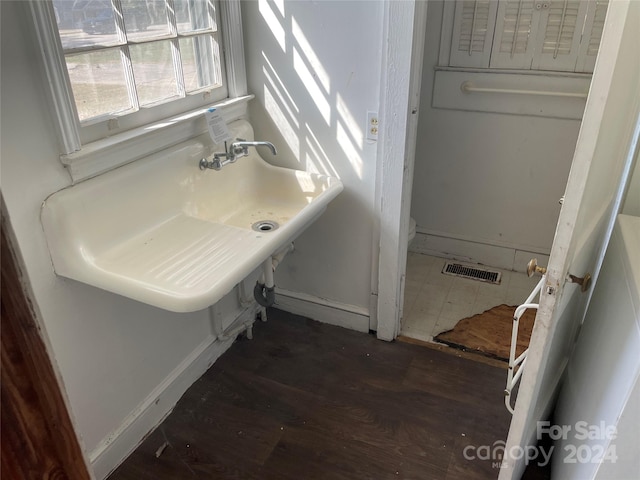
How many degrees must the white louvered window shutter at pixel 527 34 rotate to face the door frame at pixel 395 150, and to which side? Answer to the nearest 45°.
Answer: approximately 45° to its right

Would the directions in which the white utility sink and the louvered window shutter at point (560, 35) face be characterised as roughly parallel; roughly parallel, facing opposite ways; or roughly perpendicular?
roughly perpendicular

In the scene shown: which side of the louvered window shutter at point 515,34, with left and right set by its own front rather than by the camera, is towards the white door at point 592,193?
front

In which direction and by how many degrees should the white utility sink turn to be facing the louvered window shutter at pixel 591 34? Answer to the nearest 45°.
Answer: approximately 45° to its left

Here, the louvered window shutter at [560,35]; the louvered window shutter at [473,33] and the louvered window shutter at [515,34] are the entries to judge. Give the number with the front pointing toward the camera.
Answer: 3

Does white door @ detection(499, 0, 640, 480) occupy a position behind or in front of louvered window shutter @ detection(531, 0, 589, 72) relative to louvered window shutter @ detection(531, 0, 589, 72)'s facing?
in front

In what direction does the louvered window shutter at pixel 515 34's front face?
toward the camera

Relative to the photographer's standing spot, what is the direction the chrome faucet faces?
facing the viewer and to the right of the viewer

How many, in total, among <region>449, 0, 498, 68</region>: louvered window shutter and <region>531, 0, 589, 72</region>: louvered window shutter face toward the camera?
2

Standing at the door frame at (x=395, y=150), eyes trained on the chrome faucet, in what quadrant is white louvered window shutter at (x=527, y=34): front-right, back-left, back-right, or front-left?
back-right

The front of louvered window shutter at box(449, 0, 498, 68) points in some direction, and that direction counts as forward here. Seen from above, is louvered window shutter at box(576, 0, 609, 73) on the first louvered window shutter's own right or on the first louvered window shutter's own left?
on the first louvered window shutter's own left

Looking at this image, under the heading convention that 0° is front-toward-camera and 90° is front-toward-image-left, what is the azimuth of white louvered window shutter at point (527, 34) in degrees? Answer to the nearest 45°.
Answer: approximately 0°

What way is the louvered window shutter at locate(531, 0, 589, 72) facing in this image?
toward the camera

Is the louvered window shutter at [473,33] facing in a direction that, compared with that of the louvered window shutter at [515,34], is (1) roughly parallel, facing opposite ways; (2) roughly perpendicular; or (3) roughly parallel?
roughly parallel

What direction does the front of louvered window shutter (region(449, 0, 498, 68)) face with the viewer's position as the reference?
facing the viewer
